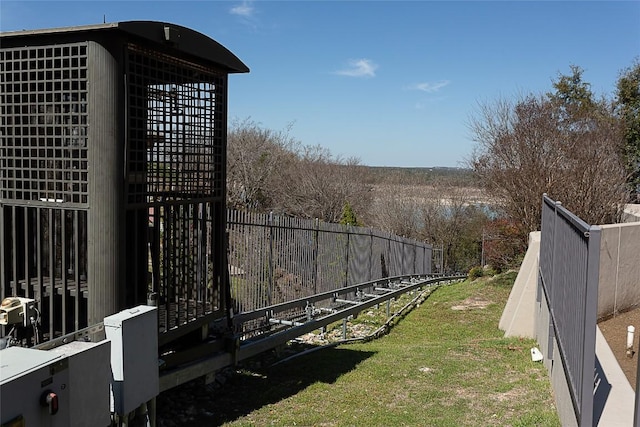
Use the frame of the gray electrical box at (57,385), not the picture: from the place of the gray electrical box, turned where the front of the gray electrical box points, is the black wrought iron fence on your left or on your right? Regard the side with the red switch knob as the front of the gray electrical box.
on your left

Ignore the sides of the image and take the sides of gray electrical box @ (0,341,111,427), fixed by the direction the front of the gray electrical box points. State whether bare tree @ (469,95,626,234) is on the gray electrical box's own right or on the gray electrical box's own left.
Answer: on the gray electrical box's own left

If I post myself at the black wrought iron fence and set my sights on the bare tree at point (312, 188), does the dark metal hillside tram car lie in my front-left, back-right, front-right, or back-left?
back-left

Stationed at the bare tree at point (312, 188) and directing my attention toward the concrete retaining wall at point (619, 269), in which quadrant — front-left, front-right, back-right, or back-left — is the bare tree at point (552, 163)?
front-left

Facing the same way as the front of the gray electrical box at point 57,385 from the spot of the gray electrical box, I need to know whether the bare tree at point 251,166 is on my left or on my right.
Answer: on my left

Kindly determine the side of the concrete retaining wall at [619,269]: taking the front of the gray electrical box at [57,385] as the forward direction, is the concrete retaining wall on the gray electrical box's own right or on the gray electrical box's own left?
on the gray electrical box's own left

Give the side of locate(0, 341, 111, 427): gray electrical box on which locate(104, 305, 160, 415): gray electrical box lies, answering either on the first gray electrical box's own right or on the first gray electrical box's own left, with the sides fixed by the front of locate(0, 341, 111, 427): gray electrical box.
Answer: on the first gray electrical box's own left

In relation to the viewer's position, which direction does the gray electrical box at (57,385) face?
facing the viewer and to the right of the viewer

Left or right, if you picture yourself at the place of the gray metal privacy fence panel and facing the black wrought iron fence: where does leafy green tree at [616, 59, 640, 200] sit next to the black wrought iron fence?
right
